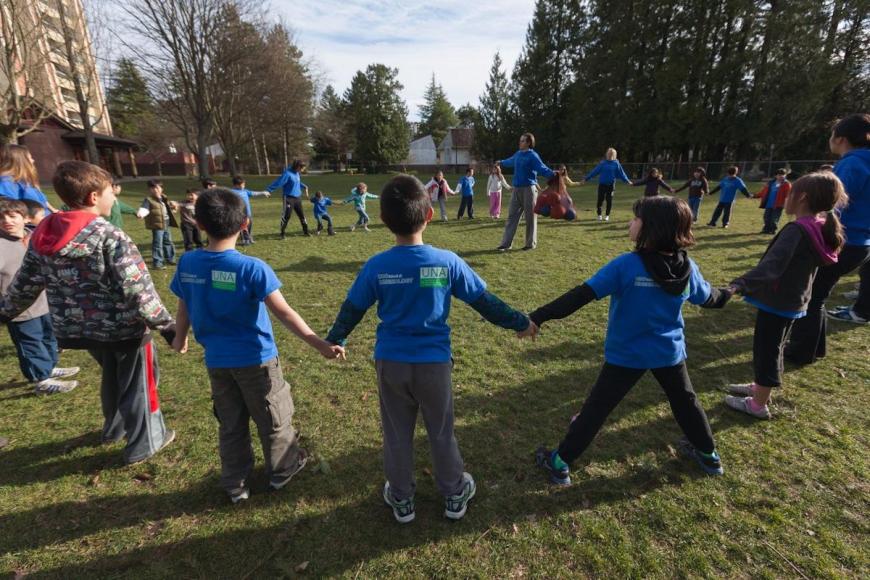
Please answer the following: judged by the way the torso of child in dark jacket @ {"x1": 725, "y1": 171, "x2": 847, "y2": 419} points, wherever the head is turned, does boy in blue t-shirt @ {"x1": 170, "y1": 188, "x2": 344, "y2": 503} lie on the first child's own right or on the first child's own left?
on the first child's own left

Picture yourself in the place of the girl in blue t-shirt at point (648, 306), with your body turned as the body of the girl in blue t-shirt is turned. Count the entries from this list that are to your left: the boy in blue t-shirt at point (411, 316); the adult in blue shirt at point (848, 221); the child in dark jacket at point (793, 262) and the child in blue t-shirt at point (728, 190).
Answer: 1

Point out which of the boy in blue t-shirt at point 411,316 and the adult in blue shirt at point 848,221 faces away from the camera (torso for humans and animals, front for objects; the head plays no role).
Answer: the boy in blue t-shirt

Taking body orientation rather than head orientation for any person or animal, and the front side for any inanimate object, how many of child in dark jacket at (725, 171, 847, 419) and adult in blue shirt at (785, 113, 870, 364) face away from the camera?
0

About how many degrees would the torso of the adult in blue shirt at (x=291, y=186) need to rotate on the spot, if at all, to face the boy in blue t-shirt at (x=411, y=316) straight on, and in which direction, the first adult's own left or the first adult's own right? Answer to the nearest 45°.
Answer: approximately 45° to the first adult's own right

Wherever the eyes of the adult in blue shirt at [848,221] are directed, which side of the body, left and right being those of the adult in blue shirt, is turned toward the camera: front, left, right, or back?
left

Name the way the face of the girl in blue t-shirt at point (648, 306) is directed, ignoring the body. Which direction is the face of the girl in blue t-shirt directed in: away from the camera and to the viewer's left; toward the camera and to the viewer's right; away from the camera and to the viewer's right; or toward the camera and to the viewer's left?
away from the camera and to the viewer's left

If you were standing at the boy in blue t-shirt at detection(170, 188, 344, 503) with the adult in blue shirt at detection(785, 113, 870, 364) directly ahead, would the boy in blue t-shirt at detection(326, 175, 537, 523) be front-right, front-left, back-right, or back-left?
front-right

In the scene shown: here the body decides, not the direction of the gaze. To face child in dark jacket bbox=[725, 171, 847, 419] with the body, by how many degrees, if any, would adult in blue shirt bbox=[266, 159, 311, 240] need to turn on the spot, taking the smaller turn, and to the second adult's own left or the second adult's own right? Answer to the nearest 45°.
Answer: approximately 45° to the second adult's own right

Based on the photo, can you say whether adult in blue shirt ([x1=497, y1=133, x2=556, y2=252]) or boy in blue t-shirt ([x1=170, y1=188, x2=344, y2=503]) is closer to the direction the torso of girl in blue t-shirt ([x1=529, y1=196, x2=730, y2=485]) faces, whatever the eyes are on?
the adult in blue shirt

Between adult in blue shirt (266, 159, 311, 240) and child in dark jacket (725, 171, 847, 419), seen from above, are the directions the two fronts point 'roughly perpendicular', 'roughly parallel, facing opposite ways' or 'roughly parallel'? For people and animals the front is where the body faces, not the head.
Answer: roughly parallel, facing opposite ways

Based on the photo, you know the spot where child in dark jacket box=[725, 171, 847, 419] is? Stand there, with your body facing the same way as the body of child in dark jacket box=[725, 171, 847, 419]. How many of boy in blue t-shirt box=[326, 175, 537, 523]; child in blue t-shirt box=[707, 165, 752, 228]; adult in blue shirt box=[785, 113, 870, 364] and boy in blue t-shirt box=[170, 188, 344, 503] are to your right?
2

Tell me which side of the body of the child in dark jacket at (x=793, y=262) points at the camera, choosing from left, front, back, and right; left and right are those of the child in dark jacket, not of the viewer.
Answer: left

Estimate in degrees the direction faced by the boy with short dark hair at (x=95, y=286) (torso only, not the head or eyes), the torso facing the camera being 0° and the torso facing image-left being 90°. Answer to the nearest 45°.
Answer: approximately 225°

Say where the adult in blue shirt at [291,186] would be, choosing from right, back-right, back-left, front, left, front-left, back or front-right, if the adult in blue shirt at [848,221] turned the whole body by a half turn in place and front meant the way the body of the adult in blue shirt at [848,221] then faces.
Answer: back

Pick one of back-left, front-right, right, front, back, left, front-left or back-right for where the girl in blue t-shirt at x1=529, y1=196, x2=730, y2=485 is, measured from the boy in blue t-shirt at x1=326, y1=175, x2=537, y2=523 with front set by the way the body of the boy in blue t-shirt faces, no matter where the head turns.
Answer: right

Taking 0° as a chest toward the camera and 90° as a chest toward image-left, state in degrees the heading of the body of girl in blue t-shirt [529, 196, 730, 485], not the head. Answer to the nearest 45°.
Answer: approximately 135°

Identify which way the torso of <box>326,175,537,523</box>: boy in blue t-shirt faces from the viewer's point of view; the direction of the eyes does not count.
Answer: away from the camera

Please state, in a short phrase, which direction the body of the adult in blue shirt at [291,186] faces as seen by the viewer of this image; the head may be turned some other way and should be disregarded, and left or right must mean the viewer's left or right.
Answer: facing the viewer and to the right of the viewer
